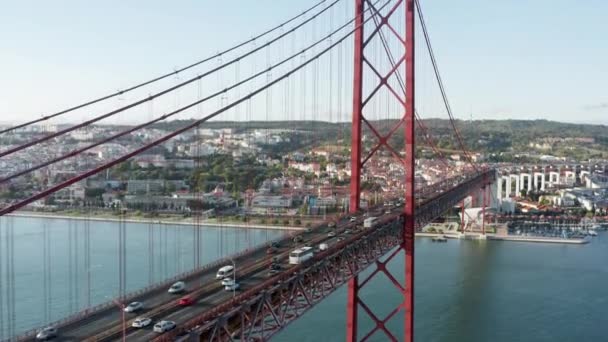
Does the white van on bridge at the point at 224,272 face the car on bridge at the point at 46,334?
yes

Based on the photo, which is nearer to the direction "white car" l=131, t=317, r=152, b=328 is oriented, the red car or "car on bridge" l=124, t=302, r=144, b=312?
the red car

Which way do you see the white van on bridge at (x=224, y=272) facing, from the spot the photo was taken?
facing the viewer and to the left of the viewer

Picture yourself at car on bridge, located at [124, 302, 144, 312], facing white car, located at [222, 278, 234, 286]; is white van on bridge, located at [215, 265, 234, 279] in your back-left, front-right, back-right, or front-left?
front-left

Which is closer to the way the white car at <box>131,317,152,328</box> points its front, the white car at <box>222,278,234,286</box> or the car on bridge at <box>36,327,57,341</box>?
the white car

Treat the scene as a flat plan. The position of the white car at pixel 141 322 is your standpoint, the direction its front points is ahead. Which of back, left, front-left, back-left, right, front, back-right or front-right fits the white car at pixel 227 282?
front

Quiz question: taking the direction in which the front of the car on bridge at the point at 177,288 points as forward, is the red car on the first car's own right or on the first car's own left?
on the first car's own left

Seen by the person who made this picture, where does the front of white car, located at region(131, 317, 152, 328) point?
facing away from the viewer and to the right of the viewer

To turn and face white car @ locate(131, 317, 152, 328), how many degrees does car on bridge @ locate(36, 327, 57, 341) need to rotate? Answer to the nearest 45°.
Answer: approximately 135° to its left

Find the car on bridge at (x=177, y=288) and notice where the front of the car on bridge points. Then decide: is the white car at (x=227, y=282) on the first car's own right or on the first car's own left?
on the first car's own left

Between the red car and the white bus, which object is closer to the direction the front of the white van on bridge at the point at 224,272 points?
the red car

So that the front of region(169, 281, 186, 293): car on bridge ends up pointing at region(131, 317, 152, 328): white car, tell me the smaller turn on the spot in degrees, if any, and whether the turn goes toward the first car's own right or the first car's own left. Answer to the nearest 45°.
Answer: approximately 45° to the first car's own left

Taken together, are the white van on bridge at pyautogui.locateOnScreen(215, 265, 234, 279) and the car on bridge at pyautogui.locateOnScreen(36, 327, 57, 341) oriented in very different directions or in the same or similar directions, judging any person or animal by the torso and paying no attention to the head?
same or similar directions

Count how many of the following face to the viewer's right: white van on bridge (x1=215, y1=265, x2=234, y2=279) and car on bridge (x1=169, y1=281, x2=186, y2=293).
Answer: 0

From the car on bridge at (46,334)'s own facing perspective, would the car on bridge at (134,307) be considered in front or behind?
behind

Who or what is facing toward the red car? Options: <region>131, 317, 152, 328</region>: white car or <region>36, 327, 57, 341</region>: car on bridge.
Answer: the white car

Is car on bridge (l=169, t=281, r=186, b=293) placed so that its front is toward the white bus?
no
